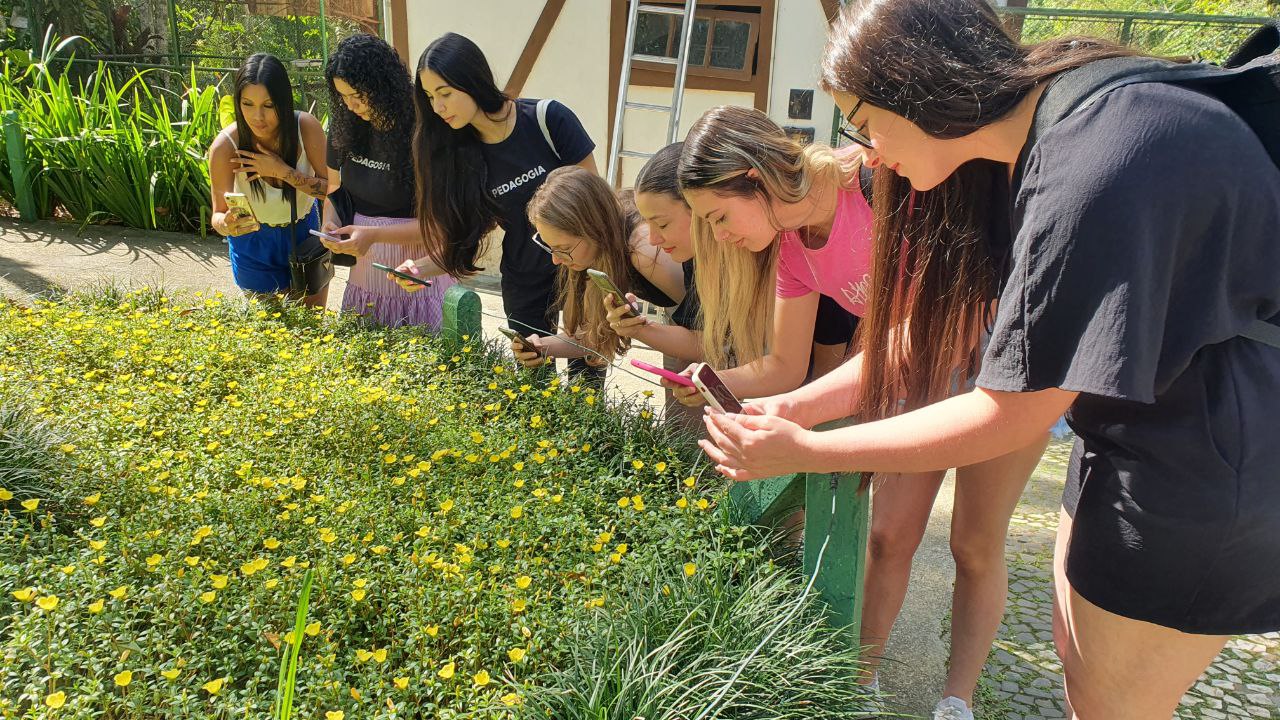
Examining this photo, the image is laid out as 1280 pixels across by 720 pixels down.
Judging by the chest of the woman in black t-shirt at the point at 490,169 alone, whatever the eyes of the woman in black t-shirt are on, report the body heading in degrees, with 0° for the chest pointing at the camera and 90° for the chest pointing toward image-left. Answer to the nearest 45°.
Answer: approximately 45°

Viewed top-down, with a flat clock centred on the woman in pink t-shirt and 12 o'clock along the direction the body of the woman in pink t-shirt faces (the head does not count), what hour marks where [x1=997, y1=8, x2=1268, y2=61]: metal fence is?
The metal fence is roughly at 5 o'clock from the woman in pink t-shirt.

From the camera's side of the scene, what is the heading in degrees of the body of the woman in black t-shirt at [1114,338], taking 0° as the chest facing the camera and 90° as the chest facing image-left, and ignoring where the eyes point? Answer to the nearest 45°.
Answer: approximately 90°

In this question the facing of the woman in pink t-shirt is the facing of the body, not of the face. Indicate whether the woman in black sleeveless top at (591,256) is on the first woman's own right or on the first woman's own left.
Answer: on the first woman's own right

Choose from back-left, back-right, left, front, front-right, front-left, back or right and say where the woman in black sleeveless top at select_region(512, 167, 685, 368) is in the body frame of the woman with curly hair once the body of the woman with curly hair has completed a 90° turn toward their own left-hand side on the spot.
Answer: front

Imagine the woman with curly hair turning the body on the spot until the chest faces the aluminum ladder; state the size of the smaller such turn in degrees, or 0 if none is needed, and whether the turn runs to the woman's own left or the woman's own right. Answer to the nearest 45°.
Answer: approximately 180°

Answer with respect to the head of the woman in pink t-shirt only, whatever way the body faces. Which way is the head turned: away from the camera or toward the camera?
toward the camera

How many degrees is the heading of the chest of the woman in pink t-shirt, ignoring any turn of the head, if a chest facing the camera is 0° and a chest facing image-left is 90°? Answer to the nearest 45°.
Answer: approximately 45°

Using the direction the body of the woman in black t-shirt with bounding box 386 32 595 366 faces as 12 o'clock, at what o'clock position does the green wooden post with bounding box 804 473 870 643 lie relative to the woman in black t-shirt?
The green wooden post is roughly at 10 o'clock from the woman in black t-shirt.

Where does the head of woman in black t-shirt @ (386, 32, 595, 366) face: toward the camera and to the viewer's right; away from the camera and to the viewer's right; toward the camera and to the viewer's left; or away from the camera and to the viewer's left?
toward the camera and to the viewer's left

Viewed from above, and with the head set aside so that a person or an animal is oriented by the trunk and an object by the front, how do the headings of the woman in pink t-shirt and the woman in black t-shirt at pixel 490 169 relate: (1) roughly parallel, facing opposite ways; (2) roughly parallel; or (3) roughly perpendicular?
roughly parallel

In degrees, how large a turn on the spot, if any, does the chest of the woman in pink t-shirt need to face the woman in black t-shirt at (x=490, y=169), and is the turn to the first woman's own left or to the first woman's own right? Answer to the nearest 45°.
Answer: approximately 90° to the first woman's own right

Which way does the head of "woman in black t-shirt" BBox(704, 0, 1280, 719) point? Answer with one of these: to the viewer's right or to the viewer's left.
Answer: to the viewer's left

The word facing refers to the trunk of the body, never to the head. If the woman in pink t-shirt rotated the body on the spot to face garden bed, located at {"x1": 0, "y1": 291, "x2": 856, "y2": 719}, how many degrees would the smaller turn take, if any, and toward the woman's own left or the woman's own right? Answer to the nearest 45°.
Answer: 0° — they already face it

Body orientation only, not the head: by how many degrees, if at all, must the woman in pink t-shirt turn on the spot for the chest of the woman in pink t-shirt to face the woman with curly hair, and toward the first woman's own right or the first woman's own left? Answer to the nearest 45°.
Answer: approximately 90° to the first woman's own right
